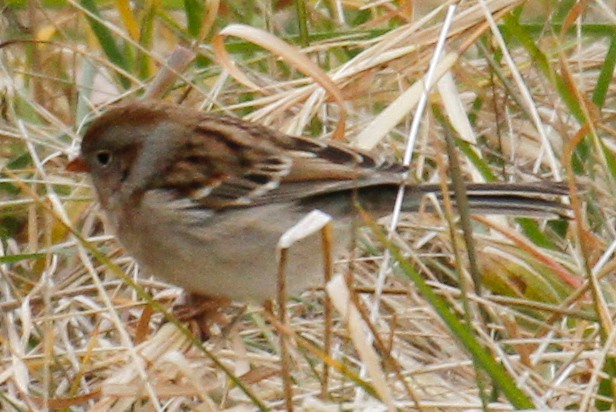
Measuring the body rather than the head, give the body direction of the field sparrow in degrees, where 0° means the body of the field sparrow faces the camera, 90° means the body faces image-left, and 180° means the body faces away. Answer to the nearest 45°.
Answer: approximately 90°
